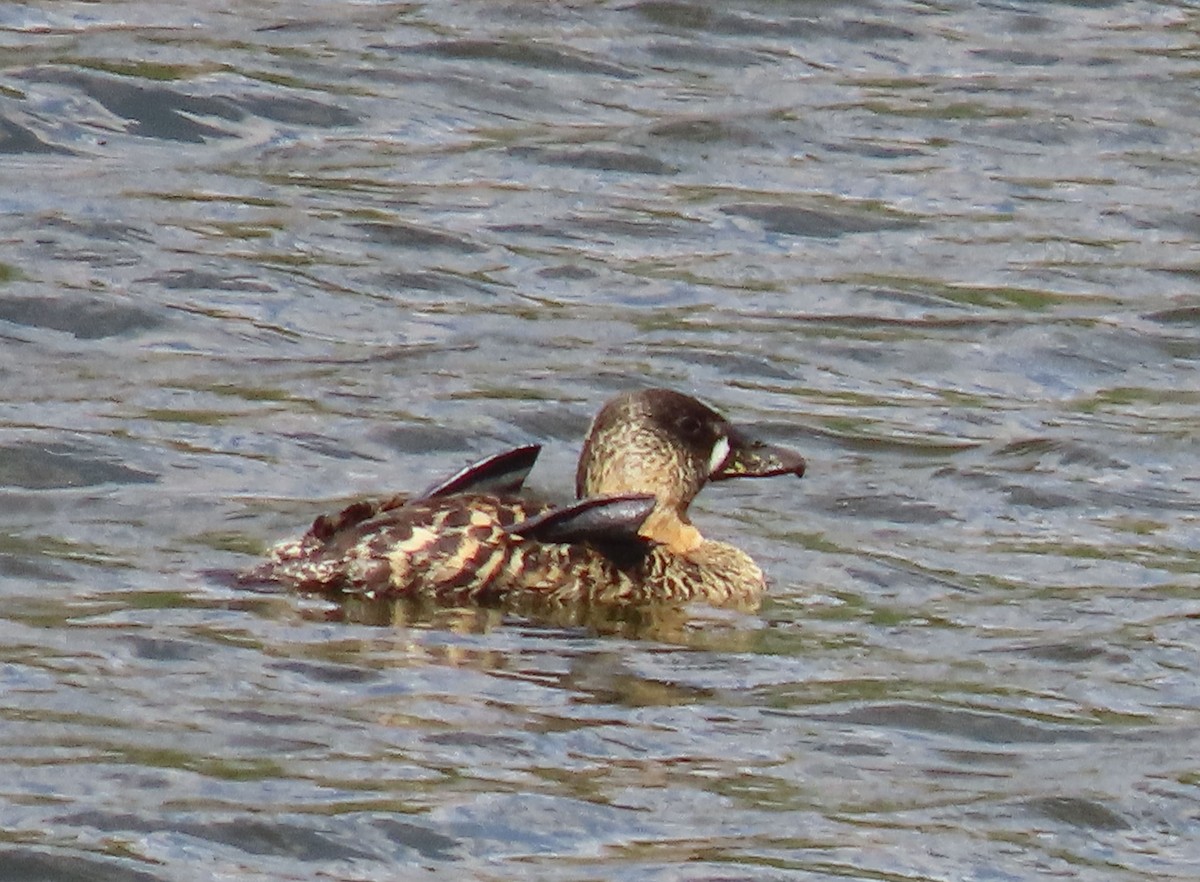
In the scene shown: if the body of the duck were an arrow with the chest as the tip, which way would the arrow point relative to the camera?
to the viewer's right
